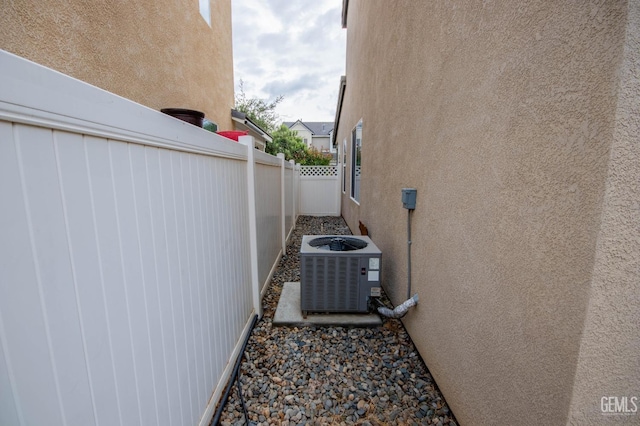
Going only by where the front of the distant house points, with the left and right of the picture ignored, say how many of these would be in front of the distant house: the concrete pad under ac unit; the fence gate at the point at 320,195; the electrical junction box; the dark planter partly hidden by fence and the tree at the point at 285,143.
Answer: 5

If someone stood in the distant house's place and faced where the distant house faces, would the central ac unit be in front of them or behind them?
in front

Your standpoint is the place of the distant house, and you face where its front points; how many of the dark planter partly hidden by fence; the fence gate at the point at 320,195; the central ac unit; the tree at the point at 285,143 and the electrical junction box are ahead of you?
5

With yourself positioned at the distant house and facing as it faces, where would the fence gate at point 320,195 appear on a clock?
The fence gate is roughly at 12 o'clock from the distant house.

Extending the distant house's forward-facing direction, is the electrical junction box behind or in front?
in front

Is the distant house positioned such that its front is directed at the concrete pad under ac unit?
yes

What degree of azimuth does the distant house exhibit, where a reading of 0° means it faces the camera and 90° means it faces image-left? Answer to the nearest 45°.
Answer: approximately 0°

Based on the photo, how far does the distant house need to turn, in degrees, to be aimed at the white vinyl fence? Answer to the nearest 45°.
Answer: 0° — it already faces it
